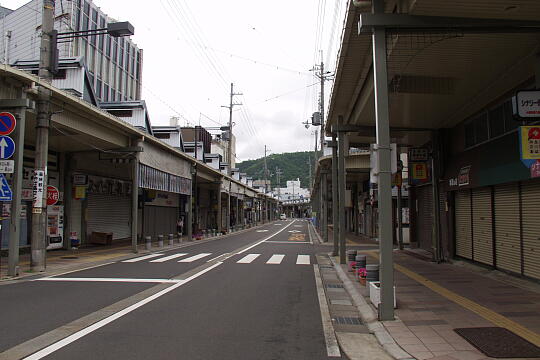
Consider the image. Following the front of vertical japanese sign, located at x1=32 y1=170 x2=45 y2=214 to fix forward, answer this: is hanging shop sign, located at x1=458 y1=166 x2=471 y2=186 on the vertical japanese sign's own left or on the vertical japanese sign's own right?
on the vertical japanese sign's own left

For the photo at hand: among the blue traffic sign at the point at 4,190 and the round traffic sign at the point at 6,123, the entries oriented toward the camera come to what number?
2

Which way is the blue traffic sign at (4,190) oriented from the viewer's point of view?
toward the camera

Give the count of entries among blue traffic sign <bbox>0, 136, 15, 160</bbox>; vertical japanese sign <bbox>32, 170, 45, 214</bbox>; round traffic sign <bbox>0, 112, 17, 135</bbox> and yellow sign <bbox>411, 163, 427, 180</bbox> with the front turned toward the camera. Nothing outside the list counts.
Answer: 4

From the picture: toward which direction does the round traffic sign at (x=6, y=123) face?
toward the camera

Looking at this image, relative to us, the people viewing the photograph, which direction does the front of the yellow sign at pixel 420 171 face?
facing the viewer

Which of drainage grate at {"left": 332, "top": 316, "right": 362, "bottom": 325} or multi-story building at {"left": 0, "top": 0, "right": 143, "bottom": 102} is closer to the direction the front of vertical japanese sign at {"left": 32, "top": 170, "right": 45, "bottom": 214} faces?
the drainage grate

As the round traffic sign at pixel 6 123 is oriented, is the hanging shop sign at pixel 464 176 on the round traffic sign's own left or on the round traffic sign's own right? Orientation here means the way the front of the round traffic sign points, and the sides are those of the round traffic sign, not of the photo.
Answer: on the round traffic sign's own left

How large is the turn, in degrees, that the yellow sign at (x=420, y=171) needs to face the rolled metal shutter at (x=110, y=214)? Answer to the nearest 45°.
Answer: approximately 90° to its right

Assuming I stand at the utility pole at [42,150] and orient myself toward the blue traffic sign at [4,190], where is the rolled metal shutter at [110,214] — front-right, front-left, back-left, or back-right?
back-right

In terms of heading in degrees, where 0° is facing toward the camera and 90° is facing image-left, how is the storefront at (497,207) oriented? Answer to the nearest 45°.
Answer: approximately 45°

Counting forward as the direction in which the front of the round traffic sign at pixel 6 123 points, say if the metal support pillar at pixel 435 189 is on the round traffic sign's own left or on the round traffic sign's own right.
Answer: on the round traffic sign's own left

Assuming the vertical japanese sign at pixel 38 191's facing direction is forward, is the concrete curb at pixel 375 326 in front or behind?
in front

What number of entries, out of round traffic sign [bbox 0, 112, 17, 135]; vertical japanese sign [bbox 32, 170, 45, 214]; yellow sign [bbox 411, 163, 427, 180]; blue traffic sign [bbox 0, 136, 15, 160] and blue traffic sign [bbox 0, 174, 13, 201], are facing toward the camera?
5

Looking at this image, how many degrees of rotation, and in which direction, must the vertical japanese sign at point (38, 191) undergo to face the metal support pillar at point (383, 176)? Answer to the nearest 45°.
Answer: approximately 45° to its left
